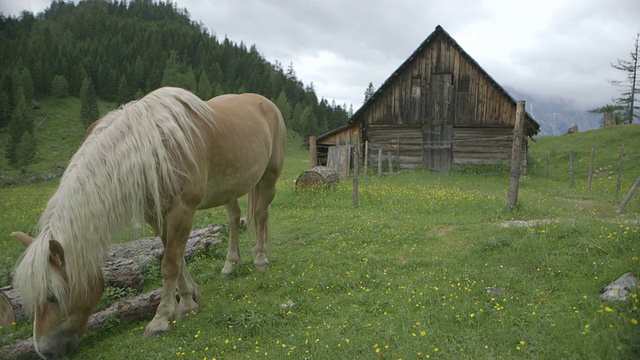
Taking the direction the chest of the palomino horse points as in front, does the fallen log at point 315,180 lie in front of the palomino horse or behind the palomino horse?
behind

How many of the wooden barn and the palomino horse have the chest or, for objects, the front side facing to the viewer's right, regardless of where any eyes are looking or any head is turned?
0

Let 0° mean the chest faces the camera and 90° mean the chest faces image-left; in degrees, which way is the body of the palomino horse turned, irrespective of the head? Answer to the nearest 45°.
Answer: approximately 45°

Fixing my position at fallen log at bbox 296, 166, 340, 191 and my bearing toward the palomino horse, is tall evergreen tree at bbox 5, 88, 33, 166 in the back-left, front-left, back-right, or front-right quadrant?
back-right

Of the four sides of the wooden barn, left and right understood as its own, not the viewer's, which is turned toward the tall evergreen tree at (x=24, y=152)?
right

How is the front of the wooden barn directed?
toward the camera

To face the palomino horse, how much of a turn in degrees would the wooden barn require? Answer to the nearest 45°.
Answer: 0° — it already faces it

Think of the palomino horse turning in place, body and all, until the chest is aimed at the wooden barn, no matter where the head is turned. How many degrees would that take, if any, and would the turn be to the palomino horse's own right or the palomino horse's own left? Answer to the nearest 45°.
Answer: approximately 180°

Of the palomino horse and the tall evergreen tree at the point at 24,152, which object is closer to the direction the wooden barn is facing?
the palomino horse
